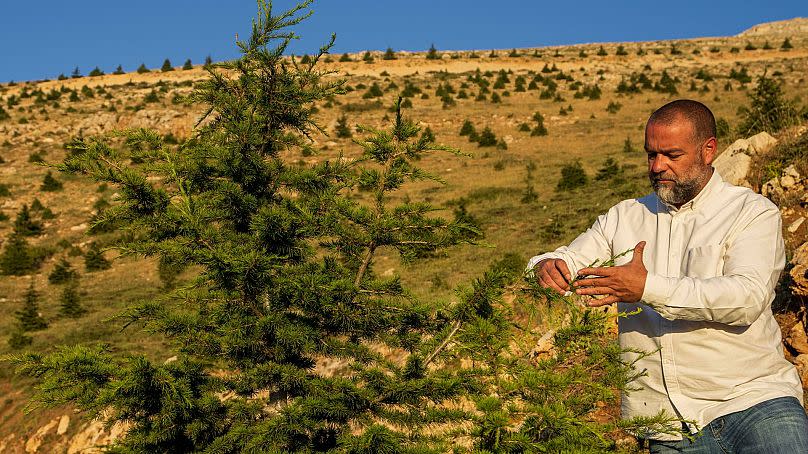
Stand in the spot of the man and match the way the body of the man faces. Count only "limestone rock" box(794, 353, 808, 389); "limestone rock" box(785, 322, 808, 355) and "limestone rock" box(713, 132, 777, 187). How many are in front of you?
0

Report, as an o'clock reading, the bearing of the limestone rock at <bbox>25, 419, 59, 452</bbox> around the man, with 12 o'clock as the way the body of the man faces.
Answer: The limestone rock is roughly at 2 o'clock from the man.

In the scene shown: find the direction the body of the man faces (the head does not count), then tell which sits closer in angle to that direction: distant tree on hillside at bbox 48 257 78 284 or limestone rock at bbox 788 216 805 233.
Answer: the distant tree on hillside

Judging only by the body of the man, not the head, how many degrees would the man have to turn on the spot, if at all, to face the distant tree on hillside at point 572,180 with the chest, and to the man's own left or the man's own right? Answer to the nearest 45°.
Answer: approximately 135° to the man's own right

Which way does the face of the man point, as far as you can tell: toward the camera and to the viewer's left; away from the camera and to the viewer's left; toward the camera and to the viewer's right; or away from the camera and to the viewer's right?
toward the camera and to the viewer's left

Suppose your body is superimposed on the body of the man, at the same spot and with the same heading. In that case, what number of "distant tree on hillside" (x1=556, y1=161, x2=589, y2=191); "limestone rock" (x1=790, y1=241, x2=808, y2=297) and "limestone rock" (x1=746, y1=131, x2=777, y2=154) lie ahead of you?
0

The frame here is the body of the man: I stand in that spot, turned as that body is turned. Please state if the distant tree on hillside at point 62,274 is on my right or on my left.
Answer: on my right

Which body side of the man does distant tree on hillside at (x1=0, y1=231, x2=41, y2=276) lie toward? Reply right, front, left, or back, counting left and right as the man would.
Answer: right

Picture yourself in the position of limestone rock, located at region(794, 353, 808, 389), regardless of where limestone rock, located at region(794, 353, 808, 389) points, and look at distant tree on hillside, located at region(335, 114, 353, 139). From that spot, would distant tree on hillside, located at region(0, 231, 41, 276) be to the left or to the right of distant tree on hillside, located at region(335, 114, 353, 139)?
left

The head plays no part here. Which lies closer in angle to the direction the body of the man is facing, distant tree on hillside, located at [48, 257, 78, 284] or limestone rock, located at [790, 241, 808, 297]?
the distant tree on hillside

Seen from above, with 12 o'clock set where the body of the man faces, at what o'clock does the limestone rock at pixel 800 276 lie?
The limestone rock is roughly at 5 o'clock from the man.

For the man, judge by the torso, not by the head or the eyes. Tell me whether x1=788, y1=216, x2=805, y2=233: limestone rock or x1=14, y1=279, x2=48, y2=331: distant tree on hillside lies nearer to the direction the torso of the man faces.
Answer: the distant tree on hillside

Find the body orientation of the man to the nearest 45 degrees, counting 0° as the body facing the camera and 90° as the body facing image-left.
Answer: approximately 45°

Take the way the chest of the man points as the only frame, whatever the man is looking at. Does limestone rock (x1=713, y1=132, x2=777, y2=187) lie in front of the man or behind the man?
behind

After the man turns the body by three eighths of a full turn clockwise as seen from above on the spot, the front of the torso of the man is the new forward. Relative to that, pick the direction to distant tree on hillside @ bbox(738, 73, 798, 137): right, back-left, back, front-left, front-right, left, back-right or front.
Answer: front
